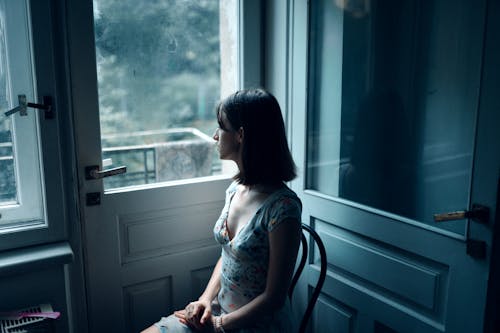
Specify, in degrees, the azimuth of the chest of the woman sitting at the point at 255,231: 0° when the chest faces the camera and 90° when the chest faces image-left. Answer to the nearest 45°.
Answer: approximately 45°

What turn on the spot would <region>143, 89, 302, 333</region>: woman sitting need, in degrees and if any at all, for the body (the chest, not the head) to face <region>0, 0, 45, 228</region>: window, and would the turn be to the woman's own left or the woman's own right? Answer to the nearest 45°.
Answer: approximately 45° to the woman's own right
